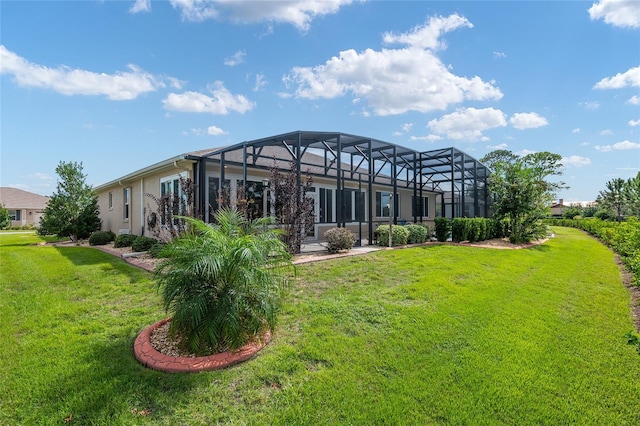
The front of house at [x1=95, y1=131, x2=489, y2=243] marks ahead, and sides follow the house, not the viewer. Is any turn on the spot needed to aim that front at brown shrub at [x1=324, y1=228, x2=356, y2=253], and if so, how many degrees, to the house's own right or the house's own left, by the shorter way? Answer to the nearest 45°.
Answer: approximately 135° to the house's own left

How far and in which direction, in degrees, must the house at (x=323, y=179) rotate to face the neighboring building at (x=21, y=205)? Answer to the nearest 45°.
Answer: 0° — it already faces it

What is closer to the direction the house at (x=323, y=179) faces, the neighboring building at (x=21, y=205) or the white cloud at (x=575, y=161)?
the neighboring building

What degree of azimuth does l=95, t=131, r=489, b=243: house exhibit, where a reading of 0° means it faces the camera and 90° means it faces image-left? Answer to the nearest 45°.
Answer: approximately 135°

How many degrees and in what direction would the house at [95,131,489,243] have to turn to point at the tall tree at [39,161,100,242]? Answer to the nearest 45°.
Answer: approximately 45° to its left
